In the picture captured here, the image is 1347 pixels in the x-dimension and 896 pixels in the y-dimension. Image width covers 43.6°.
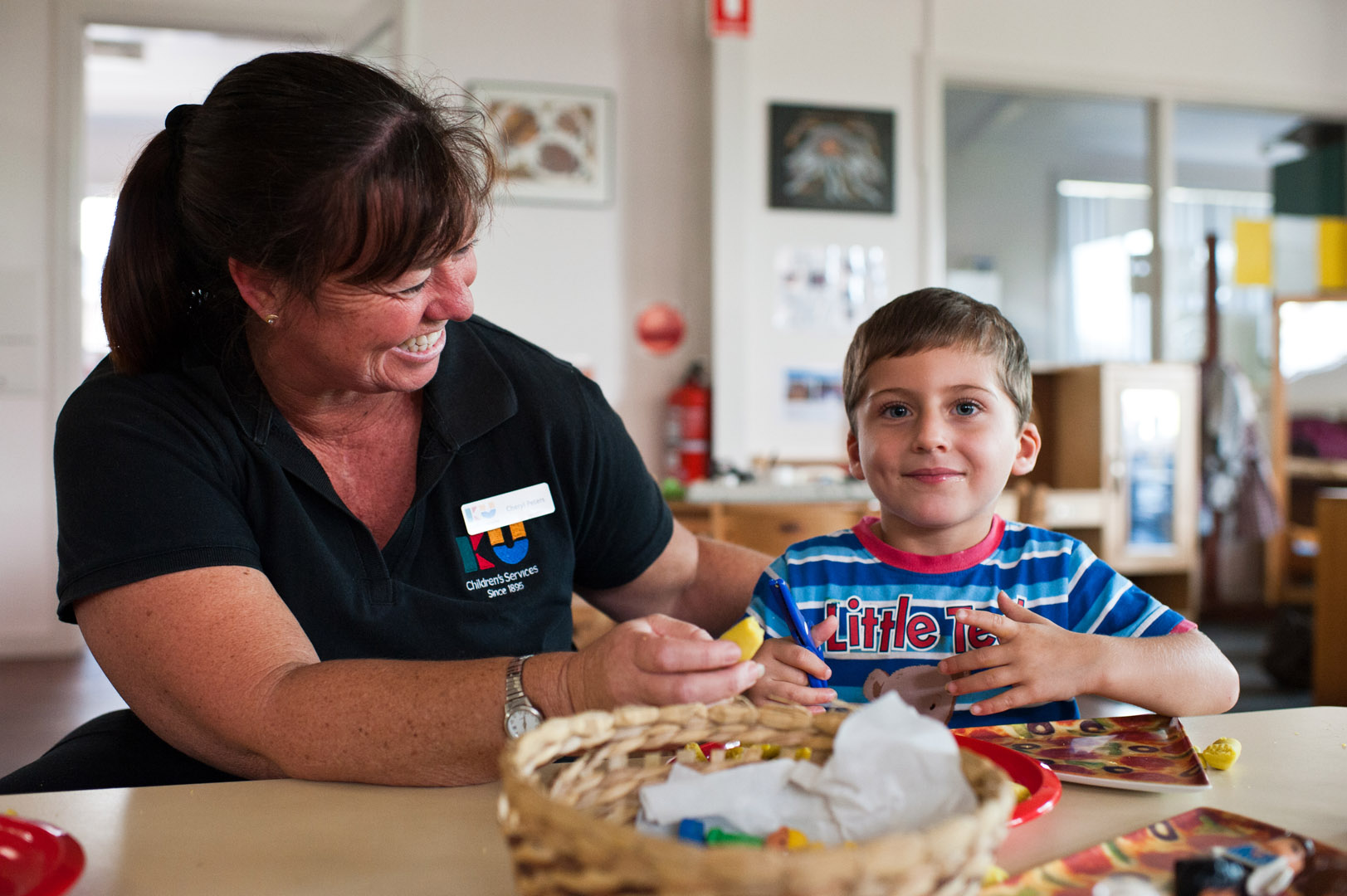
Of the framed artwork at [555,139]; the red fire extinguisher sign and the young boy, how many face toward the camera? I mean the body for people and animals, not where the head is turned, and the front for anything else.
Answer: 3

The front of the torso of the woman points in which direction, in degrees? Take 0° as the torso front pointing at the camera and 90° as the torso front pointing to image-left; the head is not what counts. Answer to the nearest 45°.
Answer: approximately 315°

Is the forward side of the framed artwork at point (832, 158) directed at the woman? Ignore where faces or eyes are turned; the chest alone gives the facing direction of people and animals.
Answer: yes

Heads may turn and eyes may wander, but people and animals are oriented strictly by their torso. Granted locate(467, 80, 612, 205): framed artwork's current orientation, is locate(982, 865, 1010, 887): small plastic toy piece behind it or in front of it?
in front

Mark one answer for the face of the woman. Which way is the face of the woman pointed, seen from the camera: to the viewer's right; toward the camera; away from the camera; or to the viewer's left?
to the viewer's right

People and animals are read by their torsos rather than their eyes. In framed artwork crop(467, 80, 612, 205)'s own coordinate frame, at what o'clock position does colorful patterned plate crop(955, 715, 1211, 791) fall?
The colorful patterned plate is roughly at 12 o'clock from the framed artwork.

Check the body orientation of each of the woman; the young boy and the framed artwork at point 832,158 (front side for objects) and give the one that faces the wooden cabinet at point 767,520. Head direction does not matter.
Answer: the framed artwork

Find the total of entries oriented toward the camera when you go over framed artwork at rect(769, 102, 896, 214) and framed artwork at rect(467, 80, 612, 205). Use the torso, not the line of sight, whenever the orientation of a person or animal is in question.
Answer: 2

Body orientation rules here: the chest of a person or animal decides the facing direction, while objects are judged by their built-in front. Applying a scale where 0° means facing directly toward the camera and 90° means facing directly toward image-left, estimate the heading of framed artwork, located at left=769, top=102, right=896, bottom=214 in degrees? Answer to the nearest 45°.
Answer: approximately 0°

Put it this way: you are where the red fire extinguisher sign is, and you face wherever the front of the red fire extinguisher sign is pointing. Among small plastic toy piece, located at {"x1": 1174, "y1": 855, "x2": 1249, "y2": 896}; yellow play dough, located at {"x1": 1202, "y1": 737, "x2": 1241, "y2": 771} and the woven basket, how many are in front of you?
3

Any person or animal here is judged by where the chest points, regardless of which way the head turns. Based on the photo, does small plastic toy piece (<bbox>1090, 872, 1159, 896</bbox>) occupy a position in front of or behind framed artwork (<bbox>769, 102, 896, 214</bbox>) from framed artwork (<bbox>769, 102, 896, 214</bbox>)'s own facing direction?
in front
